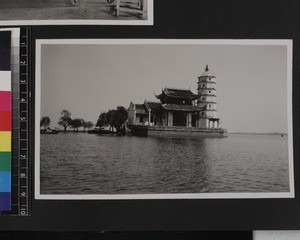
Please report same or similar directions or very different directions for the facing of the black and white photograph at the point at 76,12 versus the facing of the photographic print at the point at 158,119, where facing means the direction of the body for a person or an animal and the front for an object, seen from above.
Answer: same or similar directions

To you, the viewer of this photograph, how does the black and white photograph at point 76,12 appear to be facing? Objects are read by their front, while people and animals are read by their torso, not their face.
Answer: facing the viewer

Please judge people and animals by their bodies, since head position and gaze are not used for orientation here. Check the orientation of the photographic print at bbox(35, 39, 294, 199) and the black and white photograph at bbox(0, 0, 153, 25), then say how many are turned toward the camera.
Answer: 2
